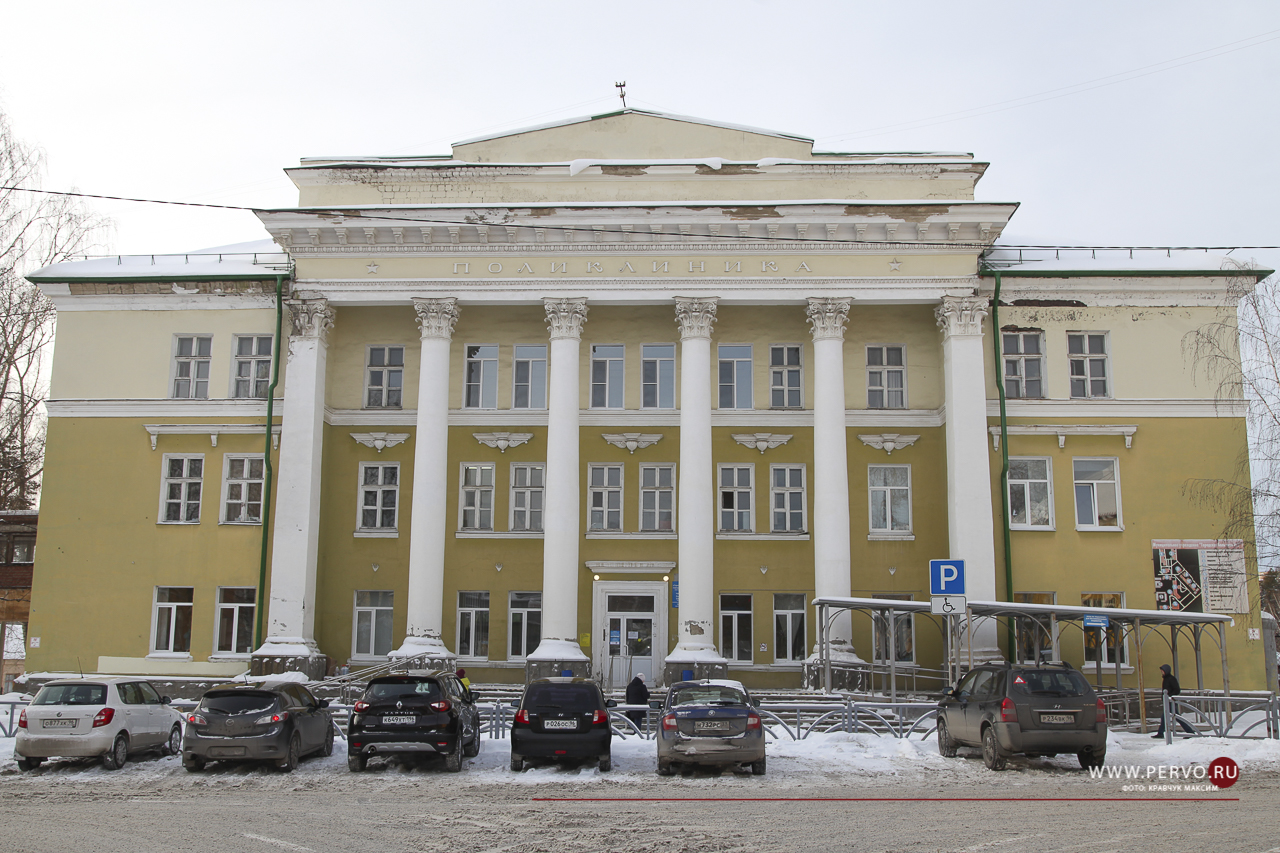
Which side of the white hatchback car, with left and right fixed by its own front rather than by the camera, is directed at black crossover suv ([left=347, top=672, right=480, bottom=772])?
right

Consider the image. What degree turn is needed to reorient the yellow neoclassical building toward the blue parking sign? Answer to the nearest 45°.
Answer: approximately 45° to its left

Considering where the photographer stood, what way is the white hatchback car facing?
facing away from the viewer and to the right of the viewer

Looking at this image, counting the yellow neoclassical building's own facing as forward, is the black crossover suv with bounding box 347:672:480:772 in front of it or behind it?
in front

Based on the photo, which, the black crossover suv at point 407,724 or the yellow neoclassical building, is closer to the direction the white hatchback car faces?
the yellow neoclassical building

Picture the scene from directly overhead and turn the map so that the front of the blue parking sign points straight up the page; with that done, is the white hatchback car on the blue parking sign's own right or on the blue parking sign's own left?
on the blue parking sign's own right

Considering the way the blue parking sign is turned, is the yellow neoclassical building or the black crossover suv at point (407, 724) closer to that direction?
the black crossover suv

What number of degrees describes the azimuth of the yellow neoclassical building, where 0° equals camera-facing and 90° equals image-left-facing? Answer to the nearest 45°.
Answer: approximately 0°

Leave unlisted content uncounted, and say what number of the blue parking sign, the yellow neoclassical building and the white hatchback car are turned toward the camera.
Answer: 2

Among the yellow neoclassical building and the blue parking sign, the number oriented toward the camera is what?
2

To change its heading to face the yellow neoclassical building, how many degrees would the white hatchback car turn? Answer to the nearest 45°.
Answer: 0° — it already faces it

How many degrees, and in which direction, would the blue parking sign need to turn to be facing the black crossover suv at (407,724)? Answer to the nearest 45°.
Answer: approximately 45° to its right

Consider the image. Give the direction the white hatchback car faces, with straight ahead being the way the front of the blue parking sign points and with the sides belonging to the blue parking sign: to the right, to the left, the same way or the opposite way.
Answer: the opposite way

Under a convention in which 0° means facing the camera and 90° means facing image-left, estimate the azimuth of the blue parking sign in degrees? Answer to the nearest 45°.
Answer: approximately 0°
